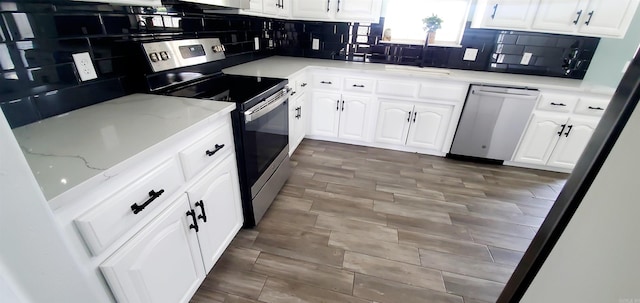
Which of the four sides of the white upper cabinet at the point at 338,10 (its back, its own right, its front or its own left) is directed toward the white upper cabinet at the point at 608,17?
left

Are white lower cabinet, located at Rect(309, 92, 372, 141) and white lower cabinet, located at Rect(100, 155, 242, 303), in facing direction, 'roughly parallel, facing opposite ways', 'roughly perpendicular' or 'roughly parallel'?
roughly perpendicular

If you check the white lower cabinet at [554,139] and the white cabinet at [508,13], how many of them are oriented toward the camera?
2

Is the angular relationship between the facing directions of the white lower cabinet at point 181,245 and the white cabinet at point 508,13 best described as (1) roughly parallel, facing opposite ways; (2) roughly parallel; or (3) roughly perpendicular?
roughly perpendicular

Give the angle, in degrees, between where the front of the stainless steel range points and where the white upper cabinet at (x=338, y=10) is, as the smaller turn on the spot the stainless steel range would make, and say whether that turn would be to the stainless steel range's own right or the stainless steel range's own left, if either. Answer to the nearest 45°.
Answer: approximately 90° to the stainless steel range's own left

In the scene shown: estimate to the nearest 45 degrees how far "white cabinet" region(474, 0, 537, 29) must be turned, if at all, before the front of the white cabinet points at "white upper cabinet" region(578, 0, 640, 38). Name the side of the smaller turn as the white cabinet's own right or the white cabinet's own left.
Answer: approximately 90° to the white cabinet's own left

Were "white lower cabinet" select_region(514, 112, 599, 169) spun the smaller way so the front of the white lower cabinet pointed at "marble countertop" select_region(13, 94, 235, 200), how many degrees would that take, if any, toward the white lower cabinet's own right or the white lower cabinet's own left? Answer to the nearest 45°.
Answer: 0° — it already faces it

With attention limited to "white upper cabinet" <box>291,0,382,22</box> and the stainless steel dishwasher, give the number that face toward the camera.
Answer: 2

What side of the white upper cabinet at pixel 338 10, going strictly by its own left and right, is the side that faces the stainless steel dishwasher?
left
